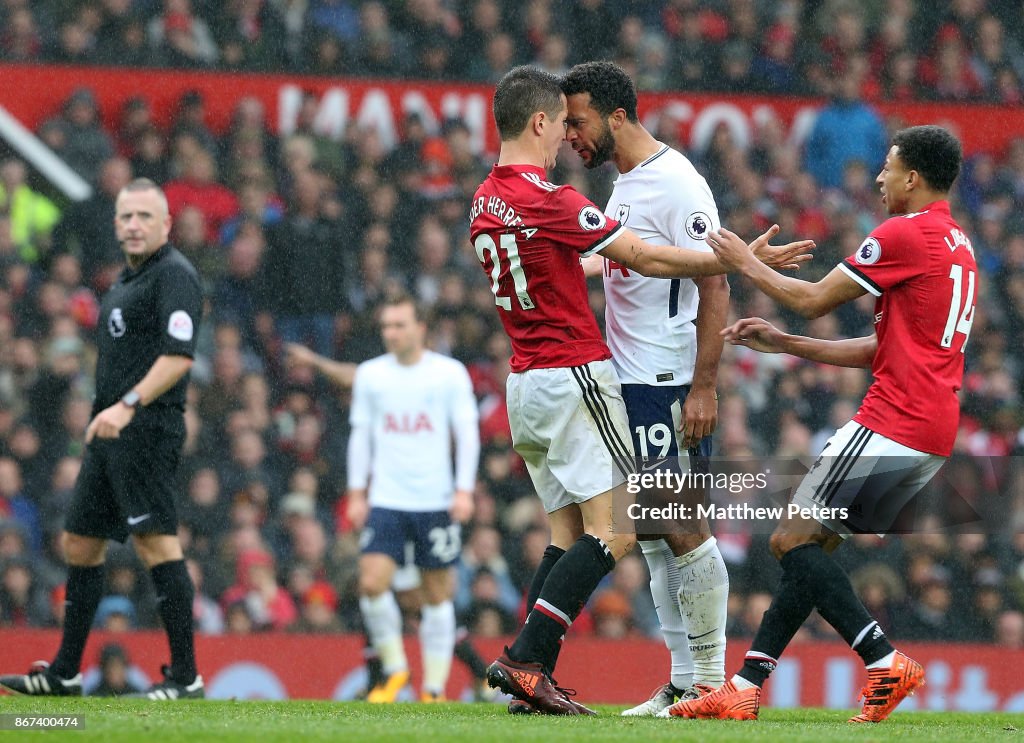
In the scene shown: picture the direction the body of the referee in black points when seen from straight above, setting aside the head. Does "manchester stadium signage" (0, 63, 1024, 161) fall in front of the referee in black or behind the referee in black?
behind

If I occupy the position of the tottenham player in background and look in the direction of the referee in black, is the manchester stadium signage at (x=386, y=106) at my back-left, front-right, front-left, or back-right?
back-right

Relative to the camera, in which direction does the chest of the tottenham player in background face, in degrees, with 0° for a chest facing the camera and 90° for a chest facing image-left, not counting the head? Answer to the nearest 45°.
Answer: approximately 0°

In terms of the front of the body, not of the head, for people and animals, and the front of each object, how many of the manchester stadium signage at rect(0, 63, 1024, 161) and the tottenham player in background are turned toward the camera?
2

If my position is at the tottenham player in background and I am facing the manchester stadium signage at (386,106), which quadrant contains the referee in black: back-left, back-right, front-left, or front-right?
back-left

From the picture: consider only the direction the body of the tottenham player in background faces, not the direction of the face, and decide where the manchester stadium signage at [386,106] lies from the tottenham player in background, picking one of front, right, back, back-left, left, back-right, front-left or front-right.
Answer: back

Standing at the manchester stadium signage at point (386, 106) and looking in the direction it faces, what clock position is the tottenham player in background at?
The tottenham player in background is roughly at 12 o'clock from the manchester stadium signage.

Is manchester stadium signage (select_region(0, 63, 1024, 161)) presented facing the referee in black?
yes

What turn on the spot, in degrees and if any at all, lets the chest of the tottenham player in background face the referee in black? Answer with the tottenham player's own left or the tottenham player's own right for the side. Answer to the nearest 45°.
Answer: approximately 45° to the tottenham player's own right

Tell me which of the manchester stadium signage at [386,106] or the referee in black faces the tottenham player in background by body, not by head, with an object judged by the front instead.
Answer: the manchester stadium signage
